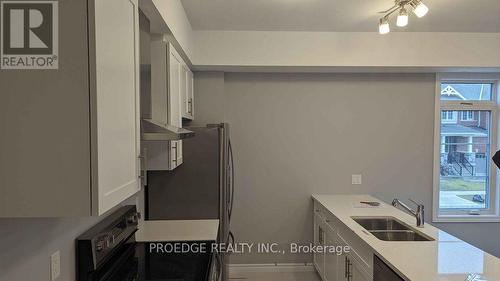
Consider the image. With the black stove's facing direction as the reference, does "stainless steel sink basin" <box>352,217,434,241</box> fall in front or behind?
in front

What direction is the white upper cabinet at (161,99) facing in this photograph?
to the viewer's right

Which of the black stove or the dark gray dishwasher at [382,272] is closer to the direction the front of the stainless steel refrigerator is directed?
the dark gray dishwasher

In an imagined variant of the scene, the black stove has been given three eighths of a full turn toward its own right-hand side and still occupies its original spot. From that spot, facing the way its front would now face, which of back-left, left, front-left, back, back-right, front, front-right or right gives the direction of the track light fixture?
back-left

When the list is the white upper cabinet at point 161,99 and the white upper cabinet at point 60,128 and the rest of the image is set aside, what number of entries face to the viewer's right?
2

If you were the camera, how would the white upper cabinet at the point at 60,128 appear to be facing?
facing to the right of the viewer

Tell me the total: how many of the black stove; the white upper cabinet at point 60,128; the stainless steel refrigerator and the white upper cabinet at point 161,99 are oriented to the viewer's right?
4

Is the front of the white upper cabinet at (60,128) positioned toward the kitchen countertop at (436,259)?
yes

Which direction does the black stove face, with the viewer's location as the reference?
facing to the right of the viewer

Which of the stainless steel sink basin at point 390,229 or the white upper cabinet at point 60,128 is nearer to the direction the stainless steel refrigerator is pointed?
the stainless steel sink basin

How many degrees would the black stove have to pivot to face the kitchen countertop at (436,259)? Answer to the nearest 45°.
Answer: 0° — it already faces it

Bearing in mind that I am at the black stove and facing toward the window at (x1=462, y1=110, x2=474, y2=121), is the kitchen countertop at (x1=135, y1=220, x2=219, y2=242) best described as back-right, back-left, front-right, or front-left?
front-left

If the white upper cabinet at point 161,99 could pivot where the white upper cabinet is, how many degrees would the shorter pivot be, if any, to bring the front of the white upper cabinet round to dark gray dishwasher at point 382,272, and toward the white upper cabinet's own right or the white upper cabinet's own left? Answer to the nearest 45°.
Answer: approximately 45° to the white upper cabinet's own right

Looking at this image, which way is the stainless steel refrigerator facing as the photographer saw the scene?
facing to the right of the viewer

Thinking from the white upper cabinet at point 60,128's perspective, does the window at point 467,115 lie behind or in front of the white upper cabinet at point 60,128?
in front

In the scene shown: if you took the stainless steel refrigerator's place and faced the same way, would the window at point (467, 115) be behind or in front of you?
in front
